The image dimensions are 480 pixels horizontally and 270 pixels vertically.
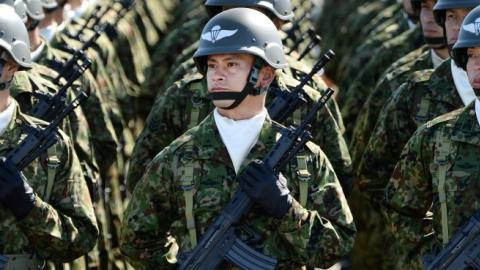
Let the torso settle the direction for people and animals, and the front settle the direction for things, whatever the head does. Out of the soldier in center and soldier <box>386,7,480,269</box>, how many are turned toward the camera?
2

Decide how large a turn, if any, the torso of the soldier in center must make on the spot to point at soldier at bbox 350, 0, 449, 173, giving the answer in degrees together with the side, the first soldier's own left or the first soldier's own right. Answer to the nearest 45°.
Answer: approximately 135° to the first soldier's own left

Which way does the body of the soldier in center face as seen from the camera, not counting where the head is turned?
toward the camera

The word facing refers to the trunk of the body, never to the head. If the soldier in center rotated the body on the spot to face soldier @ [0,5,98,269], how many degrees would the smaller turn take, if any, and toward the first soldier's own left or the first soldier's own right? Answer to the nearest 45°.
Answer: approximately 90° to the first soldier's own right

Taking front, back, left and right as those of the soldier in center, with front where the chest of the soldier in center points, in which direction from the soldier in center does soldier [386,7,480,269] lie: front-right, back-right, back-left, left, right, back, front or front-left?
left

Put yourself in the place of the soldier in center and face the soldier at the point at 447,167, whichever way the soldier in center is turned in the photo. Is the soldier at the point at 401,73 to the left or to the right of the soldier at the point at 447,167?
left

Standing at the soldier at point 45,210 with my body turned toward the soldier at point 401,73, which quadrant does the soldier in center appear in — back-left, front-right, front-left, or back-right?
front-right

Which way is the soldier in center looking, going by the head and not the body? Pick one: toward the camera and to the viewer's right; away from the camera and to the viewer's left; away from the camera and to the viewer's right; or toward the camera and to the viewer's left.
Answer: toward the camera and to the viewer's left

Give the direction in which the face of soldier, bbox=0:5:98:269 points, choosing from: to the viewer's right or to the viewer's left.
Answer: to the viewer's left

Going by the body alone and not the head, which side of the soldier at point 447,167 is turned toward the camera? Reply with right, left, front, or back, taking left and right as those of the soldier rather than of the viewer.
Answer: front

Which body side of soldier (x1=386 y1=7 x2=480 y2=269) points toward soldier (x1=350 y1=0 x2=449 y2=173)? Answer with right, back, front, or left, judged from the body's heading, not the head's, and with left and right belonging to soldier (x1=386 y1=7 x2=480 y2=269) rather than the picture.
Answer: back
